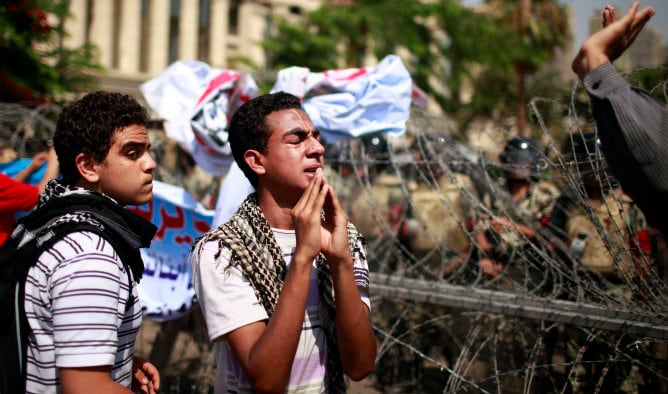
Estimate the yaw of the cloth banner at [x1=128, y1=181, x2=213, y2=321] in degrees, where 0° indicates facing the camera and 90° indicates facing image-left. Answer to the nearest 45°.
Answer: approximately 0°

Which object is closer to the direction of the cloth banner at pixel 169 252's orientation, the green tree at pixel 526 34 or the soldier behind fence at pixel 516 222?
the soldier behind fence

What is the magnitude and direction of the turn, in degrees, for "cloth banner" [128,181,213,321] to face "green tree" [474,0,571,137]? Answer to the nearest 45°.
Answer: approximately 135° to its left

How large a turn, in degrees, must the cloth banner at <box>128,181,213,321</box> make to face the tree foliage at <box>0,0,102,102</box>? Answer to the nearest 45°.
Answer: approximately 180°

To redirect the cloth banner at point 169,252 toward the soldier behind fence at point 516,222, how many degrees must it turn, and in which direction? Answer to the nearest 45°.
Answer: approximately 90° to its left

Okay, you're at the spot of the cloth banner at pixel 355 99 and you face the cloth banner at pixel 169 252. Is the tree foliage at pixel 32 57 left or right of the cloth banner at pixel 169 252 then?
right

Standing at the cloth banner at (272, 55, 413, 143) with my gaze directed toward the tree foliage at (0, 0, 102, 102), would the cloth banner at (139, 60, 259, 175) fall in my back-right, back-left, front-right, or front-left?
front-left

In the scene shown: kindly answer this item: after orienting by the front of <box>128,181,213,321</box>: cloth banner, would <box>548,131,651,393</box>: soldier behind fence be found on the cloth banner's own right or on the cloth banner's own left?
on the cloth banner's own left
